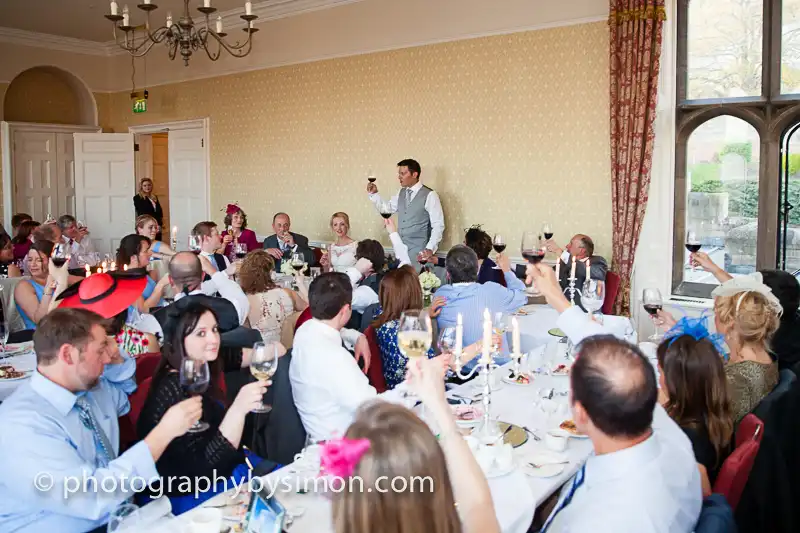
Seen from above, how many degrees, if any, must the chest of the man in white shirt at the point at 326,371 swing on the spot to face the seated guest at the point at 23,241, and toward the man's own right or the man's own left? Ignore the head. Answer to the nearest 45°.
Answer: approximately 90° to the man's own left

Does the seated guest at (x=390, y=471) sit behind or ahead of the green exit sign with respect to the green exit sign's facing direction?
ahead

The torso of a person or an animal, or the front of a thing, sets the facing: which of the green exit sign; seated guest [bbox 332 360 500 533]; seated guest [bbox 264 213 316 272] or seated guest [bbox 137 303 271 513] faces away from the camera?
seated guest [bbox 332 360 500 533]

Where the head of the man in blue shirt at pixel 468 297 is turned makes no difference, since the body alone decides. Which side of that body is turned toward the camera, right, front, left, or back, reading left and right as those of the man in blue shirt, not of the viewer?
back

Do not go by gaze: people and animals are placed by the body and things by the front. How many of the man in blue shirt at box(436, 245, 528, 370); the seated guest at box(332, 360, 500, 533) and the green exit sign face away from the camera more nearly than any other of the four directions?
2

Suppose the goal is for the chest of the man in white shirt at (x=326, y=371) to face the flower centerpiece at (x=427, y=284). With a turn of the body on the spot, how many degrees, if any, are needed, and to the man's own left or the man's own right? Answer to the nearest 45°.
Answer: approximately 45° to the man's own left

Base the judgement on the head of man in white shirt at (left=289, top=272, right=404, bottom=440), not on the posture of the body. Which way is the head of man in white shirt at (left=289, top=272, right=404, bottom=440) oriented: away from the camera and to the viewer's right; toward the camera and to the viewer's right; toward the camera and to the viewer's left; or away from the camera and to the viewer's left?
away from the camera and to the viewer's right

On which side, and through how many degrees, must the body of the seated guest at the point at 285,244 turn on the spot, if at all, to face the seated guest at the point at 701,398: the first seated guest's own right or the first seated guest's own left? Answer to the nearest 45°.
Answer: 0° — they already face them

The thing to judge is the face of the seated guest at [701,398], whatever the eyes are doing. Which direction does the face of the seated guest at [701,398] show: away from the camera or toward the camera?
away from the camera

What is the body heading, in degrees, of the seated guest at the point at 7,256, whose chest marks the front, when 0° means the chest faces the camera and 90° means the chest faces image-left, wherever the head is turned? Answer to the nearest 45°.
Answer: approximately 270°

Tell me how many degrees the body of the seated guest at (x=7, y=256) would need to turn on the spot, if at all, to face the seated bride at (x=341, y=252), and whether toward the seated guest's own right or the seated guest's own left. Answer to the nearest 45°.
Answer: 0° — they already face them

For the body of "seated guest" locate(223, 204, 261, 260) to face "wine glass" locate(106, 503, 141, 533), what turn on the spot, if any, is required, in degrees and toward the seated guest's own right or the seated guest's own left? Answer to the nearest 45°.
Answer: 0° — they already face it

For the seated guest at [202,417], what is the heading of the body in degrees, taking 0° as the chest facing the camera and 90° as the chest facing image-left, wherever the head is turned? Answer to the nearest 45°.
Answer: approximately 315°

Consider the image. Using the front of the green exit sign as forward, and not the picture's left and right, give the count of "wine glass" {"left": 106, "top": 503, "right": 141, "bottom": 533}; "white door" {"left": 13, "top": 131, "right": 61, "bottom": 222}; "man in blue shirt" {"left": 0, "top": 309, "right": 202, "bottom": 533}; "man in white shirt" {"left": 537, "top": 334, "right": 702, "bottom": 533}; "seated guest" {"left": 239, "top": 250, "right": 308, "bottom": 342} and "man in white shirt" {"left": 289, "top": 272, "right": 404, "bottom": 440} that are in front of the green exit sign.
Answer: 5
